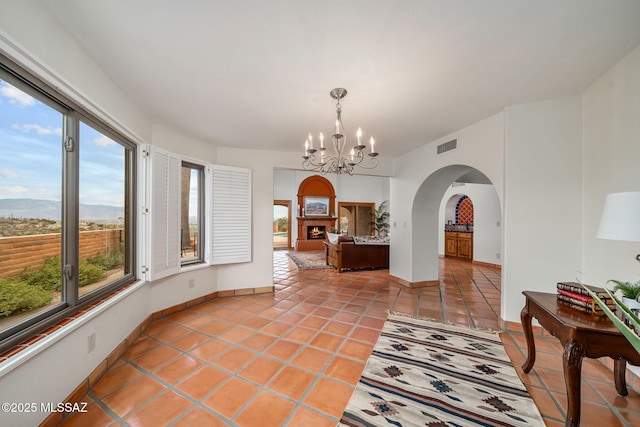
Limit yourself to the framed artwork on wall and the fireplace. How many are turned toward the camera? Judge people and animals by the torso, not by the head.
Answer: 2

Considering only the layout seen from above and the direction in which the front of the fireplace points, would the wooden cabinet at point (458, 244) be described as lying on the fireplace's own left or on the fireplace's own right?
on the fireplace's own left

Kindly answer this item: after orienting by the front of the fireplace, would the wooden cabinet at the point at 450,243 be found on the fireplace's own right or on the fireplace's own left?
on the fireplace's own left

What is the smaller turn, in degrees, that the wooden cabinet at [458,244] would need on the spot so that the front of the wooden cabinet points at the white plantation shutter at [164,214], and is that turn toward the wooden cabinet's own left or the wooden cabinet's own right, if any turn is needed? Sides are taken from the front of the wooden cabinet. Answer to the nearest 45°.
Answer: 0° — it already faces it

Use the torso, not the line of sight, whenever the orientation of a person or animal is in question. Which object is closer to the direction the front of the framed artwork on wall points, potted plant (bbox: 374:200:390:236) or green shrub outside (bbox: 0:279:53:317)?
the green shrub outside

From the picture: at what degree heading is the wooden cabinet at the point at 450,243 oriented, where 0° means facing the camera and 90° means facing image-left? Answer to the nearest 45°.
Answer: approximately 45°
